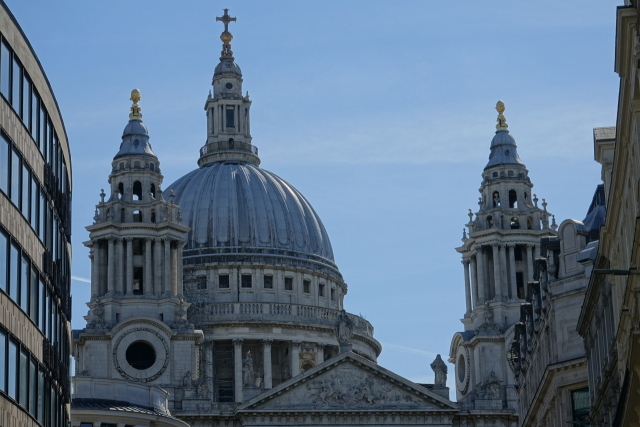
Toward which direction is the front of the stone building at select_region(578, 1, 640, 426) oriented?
to the viewer's left
